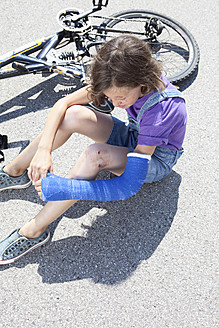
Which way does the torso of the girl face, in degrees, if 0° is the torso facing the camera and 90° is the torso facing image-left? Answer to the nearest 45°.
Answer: approximately 45°

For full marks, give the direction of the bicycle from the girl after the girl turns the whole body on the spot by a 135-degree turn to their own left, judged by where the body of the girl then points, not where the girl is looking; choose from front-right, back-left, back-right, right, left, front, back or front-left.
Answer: left

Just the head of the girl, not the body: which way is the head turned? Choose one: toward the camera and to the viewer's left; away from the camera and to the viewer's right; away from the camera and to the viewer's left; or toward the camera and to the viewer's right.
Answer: toward the camera and to the viewer's left
